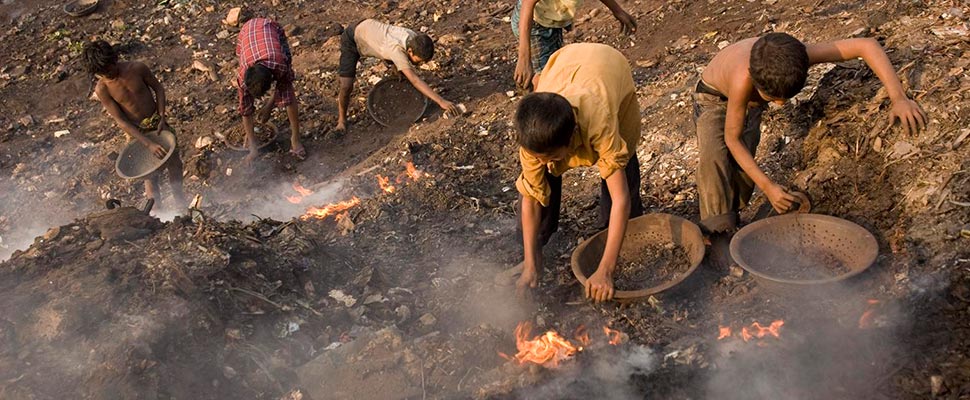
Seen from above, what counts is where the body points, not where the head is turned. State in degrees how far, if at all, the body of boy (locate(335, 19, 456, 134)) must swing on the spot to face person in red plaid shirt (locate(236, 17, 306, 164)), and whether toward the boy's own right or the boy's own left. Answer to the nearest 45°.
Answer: approximately 180°

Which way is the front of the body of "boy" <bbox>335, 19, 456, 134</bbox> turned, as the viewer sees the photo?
to the viewer's right

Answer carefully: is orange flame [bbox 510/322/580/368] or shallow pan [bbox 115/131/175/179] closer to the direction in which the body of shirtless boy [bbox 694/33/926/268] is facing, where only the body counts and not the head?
the orange flame

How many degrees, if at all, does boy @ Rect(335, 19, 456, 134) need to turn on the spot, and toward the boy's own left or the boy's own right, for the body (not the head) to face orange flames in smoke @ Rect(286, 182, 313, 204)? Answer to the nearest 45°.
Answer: approximately 135° to the boy's own right

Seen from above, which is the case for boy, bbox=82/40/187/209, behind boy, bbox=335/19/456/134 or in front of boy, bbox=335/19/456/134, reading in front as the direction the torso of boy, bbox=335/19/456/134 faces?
behind

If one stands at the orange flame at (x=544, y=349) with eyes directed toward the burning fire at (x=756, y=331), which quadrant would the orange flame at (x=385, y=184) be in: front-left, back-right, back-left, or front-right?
back-left

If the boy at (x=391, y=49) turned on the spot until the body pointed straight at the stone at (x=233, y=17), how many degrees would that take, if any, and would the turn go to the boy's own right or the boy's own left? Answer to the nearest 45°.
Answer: approximately 135° to the boy's own left

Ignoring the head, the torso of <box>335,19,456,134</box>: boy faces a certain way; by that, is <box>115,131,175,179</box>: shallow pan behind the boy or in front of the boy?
behind

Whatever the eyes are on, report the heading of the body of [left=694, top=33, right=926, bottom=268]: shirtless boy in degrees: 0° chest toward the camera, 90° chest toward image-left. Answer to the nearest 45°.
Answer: approximately 315°
